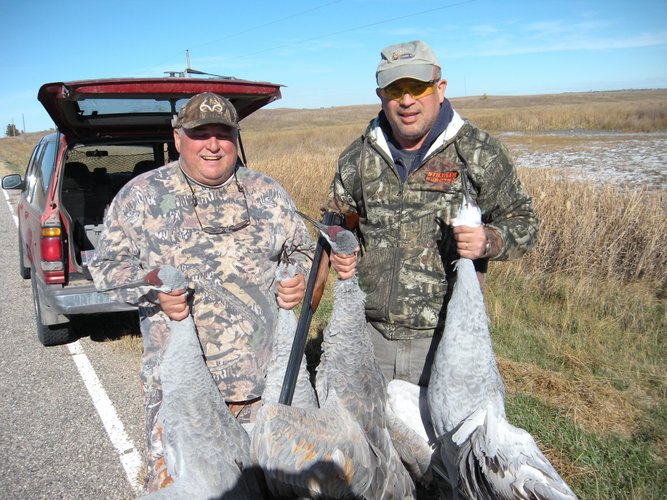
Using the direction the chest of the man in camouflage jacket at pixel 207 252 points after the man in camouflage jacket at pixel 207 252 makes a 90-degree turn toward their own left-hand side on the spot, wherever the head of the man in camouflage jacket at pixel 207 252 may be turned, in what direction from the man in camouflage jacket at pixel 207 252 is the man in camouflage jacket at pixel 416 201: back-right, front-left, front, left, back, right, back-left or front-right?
front

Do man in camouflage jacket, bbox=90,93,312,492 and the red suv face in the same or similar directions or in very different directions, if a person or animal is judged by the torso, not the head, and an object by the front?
very different directions

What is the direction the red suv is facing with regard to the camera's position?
facing away from the viewer

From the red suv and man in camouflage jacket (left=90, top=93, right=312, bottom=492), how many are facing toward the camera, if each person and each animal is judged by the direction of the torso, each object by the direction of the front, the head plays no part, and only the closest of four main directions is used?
1

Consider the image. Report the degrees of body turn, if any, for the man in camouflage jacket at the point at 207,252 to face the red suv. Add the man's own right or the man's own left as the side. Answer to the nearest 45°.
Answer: approximately 180°

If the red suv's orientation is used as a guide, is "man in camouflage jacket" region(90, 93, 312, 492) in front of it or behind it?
behind

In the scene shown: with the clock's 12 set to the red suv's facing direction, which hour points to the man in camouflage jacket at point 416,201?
The man in camouflage jacket is roughly at 5 o'clock from the red suv.
